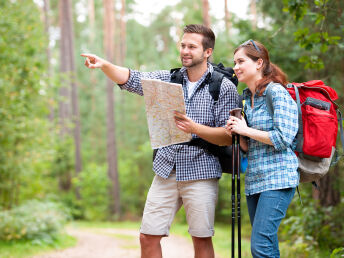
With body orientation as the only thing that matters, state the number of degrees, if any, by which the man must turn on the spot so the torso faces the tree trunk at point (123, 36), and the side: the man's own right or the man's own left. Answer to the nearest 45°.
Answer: approximately 135° to the man's own right

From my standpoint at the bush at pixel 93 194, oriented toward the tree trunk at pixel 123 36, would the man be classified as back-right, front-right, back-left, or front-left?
back-right

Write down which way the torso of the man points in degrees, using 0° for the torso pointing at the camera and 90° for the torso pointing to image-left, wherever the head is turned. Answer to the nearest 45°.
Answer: approximately 45°

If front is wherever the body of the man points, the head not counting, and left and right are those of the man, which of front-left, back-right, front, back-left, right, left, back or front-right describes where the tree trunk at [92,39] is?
back-right

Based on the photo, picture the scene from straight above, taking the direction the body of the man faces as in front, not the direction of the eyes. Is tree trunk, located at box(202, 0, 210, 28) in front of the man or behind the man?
behind

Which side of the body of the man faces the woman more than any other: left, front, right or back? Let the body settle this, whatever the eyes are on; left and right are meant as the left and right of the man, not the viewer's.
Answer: left

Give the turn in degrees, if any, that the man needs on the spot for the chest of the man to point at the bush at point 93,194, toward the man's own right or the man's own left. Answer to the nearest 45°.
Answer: approximately 135° to the man's own right

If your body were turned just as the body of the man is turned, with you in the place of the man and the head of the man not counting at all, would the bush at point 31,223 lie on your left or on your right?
on your right
